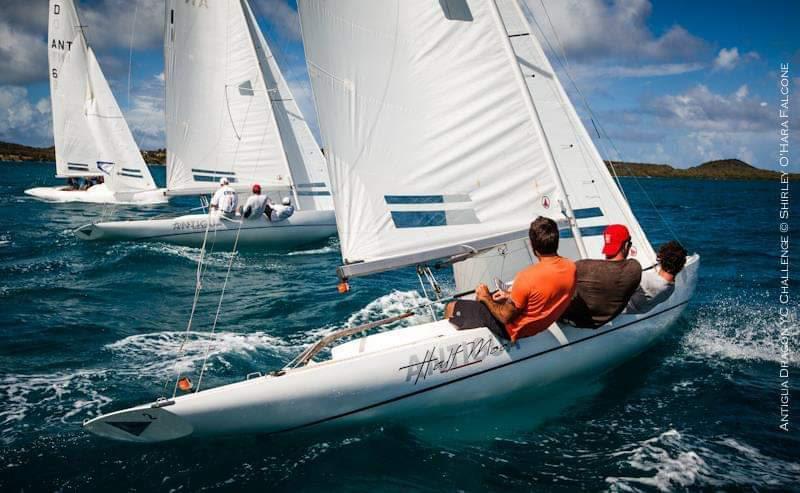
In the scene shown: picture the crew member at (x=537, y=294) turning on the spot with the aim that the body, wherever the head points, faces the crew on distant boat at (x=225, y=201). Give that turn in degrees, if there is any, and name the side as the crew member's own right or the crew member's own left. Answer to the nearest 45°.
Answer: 0° — they already face them

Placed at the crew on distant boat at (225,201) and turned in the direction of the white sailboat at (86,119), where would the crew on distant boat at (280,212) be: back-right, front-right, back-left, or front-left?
back-right

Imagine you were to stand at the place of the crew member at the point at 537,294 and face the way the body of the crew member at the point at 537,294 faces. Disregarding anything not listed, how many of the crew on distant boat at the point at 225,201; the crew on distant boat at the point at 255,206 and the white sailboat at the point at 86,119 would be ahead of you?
3

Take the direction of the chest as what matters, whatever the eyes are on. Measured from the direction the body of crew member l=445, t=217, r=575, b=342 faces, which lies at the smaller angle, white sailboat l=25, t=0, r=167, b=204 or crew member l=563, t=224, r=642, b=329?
the white sailboat

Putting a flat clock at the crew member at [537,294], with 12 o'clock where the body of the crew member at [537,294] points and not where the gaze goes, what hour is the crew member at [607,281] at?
the crew member at [607,281] is roughly at 3 o'clock from the crew member at [537,294].
